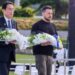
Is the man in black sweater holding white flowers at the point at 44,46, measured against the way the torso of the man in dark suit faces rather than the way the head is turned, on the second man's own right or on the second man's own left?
on the second man's own left

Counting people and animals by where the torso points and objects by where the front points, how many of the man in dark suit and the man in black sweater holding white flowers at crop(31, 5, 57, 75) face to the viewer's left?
0

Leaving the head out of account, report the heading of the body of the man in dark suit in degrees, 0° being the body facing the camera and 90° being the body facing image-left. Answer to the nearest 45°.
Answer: approximately 315°

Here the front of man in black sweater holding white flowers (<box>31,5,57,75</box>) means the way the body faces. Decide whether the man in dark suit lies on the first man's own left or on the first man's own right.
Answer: on the first man's own right

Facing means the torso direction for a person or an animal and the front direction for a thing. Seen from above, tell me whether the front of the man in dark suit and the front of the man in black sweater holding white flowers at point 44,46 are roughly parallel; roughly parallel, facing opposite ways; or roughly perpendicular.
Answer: roughly parallel
